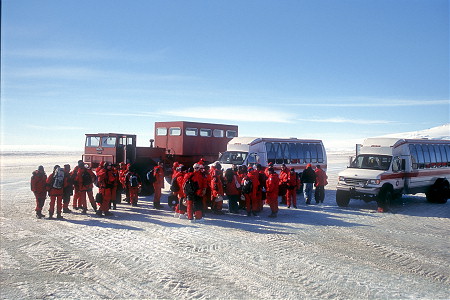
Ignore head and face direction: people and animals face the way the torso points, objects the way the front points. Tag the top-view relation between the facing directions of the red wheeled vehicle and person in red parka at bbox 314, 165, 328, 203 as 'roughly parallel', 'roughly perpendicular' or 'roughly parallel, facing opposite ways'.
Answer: roughly perpendicular

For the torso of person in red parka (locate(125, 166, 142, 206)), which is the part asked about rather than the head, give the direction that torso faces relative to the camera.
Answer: away from the camera

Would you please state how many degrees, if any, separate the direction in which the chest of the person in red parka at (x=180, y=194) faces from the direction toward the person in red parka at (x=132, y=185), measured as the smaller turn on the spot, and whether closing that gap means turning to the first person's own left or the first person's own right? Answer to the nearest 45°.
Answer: approximately 135° to the first person's own left

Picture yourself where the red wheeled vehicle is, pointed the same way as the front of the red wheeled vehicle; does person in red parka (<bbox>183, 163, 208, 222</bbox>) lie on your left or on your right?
on your left

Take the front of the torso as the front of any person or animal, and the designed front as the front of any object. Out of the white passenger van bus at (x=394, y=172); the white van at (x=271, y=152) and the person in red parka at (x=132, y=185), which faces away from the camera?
the person in red parka

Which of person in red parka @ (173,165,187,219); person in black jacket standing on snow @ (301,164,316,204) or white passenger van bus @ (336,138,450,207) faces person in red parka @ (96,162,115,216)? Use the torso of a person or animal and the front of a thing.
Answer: the white passenger van bus
